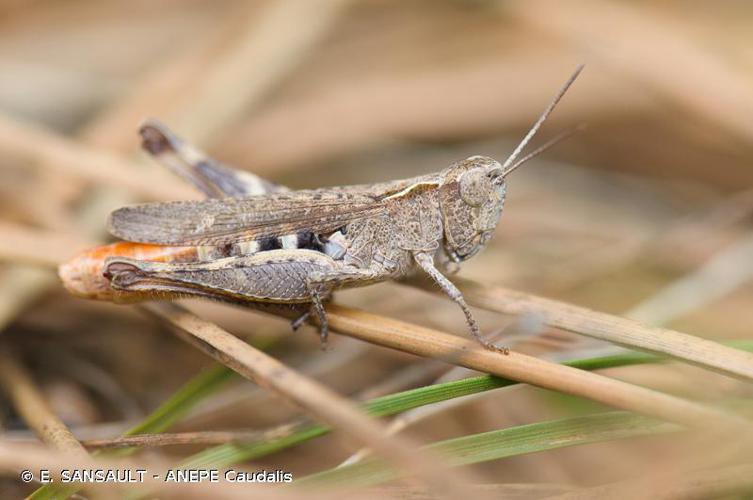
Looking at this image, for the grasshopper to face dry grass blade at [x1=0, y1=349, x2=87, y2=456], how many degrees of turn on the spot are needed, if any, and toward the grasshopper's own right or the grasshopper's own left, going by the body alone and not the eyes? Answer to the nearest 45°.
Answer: approximately 180°

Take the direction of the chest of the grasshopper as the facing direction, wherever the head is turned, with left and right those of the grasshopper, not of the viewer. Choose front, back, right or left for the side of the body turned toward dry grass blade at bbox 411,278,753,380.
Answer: front

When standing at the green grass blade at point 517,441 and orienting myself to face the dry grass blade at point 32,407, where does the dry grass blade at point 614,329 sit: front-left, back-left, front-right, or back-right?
back-right

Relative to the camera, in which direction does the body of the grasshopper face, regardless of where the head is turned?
to the viewer's right
